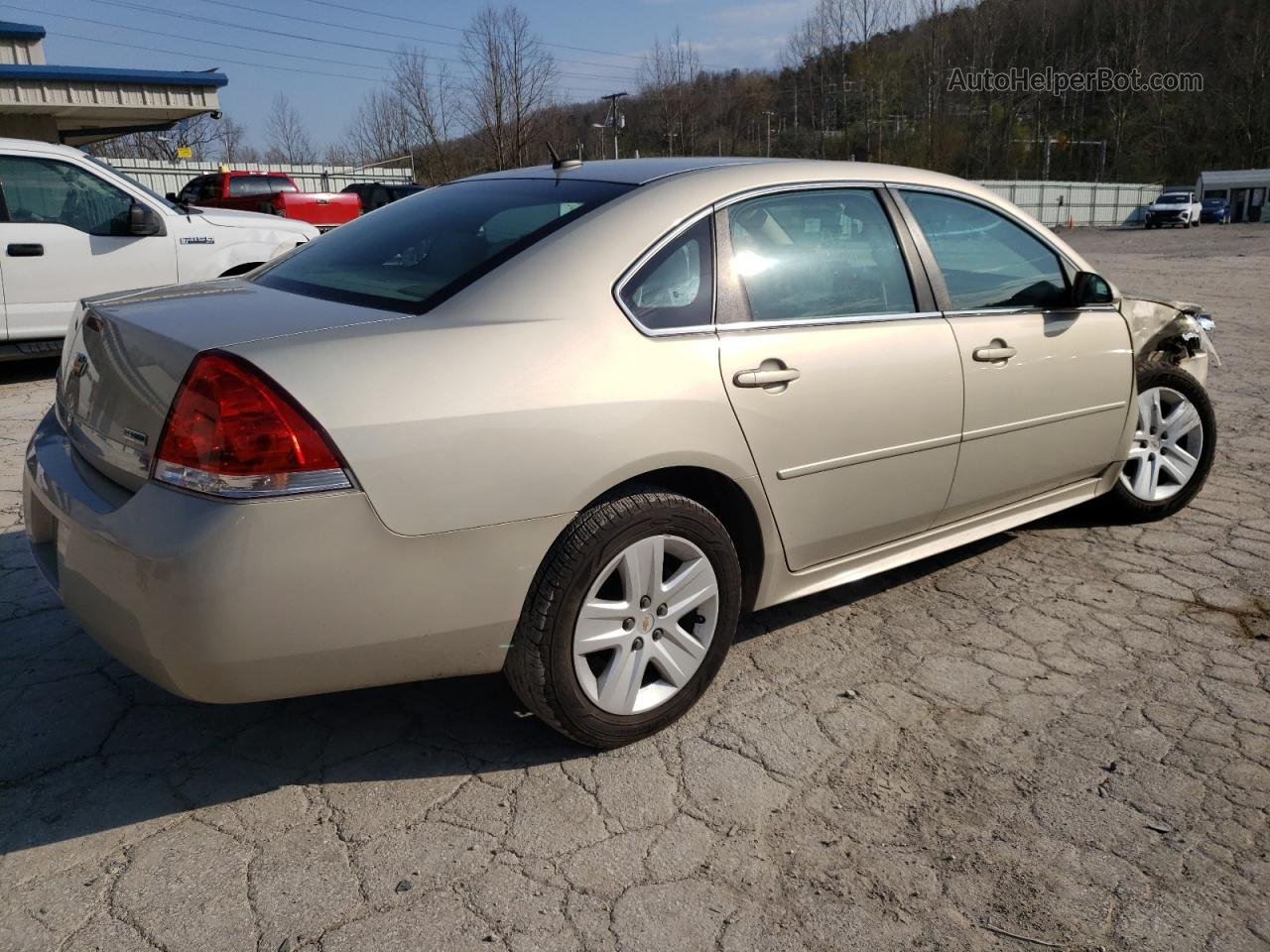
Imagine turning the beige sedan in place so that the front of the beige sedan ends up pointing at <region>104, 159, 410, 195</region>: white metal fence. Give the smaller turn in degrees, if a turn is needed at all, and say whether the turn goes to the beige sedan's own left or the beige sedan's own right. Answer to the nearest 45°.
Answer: approximately 45° to the beige sedan's own left

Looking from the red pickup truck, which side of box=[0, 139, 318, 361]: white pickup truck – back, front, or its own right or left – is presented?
left

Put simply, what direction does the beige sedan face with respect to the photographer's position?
facing away from the viewer and to the right of the viewer

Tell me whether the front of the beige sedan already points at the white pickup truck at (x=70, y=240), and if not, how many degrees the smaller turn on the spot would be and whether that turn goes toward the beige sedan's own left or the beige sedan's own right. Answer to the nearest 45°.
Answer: approximately 90° to the beige sedan's own left

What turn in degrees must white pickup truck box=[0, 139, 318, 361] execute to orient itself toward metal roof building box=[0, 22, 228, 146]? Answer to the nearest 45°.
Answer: approximately 90° to its left

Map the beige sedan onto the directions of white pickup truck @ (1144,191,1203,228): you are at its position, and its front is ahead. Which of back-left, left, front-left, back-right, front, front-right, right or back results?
front-left

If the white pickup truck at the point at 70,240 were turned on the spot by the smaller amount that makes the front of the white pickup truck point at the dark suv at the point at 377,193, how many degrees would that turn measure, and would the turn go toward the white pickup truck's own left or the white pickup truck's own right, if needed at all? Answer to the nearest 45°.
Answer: approximately 90° to the white pickup truck's own left

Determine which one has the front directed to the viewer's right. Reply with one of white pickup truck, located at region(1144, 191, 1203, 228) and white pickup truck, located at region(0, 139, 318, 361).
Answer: white pickup truck, located at region(0, 139, 318, 361)

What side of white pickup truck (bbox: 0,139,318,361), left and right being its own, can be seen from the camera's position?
right

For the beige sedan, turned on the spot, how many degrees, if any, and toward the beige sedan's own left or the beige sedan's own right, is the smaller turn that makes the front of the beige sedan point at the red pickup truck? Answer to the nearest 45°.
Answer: approximately 45° to the beige sedan's own left

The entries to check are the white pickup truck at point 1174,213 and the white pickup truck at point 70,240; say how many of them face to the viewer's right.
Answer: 1

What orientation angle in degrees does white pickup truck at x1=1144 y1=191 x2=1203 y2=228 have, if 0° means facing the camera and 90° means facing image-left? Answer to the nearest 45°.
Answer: approximately 45°

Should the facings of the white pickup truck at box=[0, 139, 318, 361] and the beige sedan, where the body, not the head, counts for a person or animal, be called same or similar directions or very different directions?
same or similar directions
